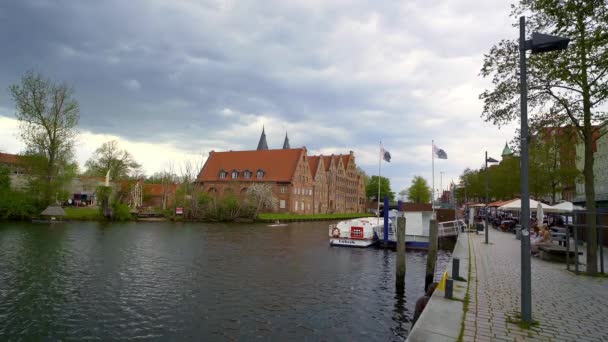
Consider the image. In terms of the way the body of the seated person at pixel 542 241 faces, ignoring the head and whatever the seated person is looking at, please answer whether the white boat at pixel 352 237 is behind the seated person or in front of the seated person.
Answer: in front

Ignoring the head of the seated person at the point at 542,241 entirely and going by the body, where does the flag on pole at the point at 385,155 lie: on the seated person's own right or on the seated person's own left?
on the seated person's own right

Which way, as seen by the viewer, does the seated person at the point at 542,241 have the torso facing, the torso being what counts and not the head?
to the viewer's left

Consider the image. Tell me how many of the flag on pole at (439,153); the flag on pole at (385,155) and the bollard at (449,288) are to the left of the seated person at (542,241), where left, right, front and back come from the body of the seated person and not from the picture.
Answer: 1

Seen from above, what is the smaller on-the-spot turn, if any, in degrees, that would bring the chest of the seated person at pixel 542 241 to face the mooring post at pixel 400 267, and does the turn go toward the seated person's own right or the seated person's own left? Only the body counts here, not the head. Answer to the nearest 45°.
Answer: approximately 45° to the seated person's own left

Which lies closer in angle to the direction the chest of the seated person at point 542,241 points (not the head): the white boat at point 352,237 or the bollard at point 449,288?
the white boat

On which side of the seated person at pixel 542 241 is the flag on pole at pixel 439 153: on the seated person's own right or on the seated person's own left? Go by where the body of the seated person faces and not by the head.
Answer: on the seated person's own right

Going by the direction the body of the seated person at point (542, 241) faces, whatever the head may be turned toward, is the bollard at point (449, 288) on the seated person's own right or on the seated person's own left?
on the seated person's own left

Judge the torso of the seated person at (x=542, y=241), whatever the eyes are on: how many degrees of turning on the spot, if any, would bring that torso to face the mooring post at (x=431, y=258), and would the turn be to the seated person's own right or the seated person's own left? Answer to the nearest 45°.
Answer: approximately 45° to the seated person's own left

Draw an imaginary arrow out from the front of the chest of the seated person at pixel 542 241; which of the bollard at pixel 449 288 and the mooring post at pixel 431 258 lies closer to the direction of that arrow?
the mooring post
